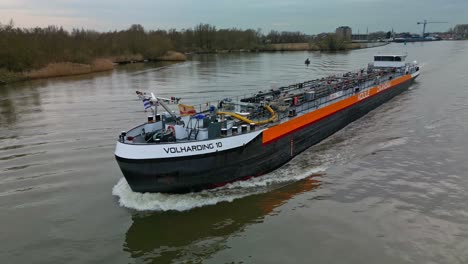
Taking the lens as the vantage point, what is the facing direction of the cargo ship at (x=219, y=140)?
facing the viewer and to the left of the viewer
